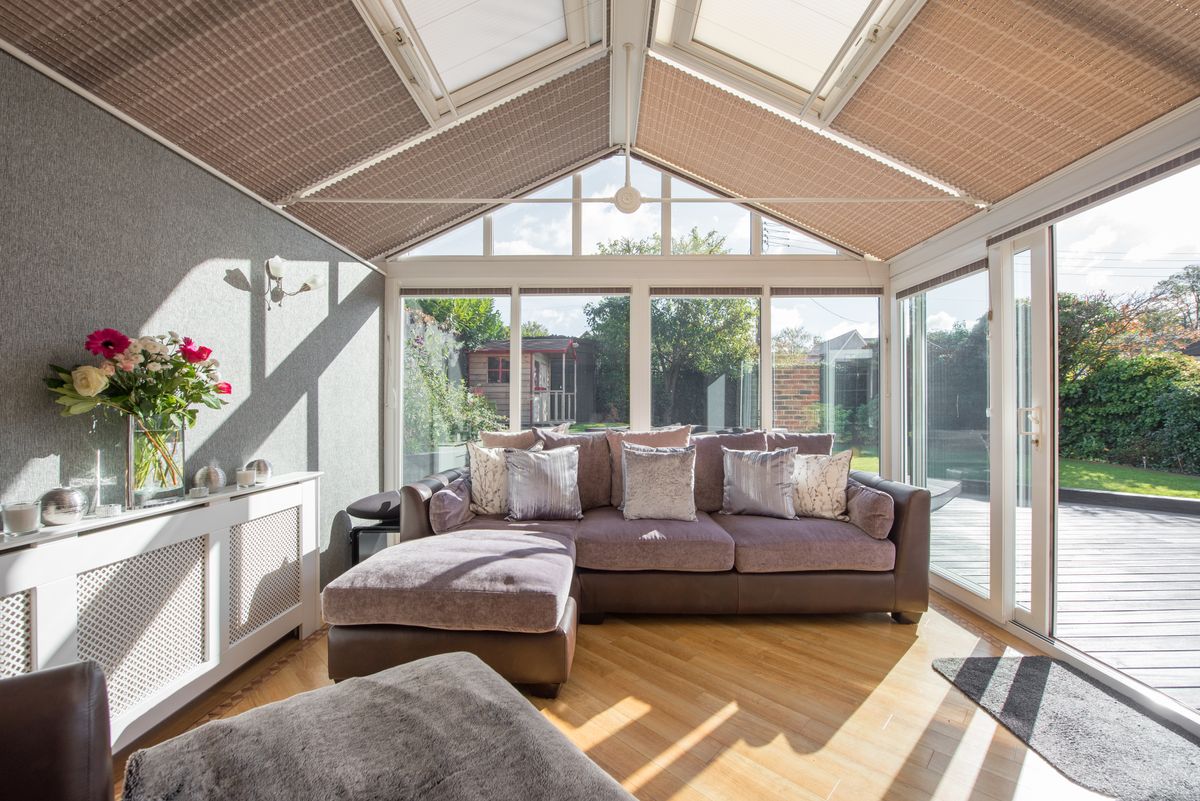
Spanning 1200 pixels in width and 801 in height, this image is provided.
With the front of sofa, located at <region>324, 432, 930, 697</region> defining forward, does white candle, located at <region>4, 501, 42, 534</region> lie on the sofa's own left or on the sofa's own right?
on the sofa's own right

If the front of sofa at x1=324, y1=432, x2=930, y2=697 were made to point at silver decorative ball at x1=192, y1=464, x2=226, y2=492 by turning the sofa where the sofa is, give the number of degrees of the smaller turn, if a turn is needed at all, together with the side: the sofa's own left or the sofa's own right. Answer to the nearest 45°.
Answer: approximately 90° to the sofa's own right

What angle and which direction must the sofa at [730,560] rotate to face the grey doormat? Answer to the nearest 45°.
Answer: approximately 45° to its left

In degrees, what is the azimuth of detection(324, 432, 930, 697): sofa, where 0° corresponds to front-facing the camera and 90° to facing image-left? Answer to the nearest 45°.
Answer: approximately 0°

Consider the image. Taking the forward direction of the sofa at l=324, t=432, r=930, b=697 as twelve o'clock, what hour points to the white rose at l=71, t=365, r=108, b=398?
The white rose is roughly at 2 o'clock from the sofa.

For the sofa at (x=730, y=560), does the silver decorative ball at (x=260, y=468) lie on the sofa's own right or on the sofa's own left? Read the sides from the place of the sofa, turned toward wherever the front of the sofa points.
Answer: on the sofa's own right
